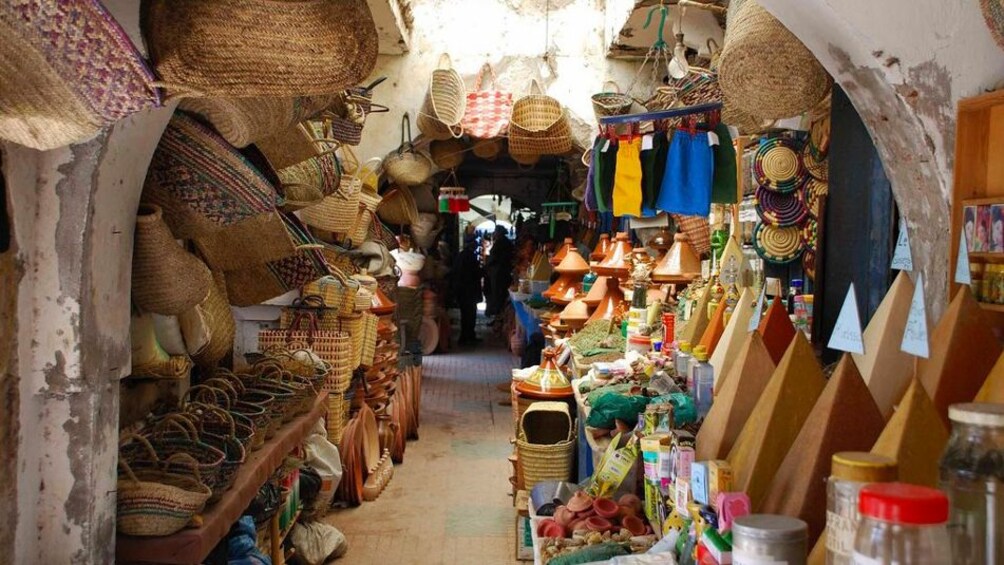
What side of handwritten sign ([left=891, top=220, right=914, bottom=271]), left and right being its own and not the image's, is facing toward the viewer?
front

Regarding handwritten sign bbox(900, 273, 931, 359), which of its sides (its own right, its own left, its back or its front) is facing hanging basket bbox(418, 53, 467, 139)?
right

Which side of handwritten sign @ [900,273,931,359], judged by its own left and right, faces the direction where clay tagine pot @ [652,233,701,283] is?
right

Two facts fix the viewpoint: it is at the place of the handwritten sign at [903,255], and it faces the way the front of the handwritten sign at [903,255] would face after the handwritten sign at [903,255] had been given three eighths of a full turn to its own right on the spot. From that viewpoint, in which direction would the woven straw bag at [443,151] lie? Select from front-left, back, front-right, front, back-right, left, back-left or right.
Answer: front

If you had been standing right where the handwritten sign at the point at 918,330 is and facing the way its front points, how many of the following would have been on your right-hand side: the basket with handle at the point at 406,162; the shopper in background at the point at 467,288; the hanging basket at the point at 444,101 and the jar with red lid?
3

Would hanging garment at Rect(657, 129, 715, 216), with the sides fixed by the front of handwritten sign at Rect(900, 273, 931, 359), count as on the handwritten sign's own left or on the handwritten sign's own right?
on the handwritten sign's own right

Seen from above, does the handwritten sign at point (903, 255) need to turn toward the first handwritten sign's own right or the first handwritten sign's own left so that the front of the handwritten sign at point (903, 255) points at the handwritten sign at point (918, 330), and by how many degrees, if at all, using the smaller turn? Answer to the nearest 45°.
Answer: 0° — it already faces it

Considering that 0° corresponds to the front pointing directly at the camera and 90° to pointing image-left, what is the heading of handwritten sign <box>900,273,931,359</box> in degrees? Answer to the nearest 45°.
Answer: approximately 45°

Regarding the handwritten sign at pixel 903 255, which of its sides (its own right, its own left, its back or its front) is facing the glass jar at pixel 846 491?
front

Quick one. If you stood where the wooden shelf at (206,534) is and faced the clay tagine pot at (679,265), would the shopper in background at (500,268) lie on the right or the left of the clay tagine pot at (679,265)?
left

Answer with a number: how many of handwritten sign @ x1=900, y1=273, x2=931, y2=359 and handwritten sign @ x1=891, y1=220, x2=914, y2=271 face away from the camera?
0
